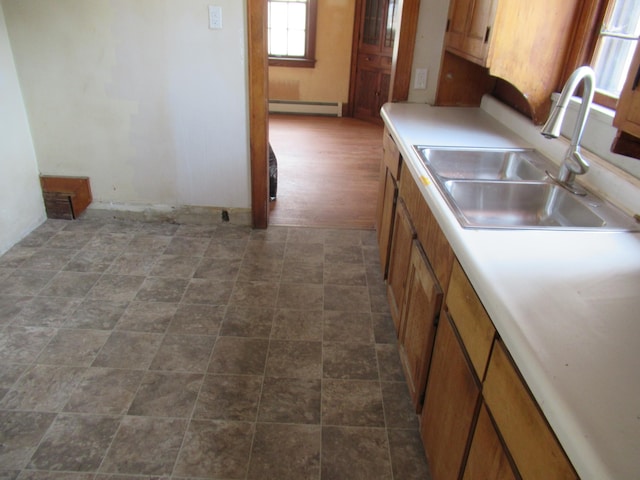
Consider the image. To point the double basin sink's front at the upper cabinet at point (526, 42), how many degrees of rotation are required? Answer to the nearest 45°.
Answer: approximately 90° to its right

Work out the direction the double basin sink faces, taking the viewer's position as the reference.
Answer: facing to the left of the viewer

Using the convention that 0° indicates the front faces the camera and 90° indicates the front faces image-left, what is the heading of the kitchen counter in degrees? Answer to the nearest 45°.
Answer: approximately 90°

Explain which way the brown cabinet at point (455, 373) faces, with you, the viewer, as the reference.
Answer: facing to the left of the viewer

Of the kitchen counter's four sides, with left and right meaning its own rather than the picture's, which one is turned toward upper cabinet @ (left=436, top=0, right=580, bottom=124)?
right

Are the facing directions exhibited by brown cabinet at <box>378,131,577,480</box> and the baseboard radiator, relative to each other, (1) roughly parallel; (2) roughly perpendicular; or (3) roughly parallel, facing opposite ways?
roughly perpendicular

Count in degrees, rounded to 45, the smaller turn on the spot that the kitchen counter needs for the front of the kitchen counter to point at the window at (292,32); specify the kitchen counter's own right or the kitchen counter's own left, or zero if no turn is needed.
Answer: approximately 45° to the kitchen counter's own right

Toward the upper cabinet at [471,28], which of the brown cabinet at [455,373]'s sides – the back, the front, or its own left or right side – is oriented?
right

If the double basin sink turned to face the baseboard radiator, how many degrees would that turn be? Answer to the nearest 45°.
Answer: approximately 45° to its right

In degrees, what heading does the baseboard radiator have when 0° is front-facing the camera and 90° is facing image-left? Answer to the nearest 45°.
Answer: approximately 0°

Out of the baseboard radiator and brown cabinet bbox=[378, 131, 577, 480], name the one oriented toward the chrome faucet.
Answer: the baseboard radiator
